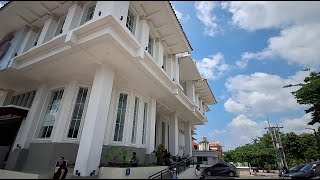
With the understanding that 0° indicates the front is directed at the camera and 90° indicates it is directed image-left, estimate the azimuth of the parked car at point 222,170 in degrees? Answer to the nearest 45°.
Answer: approximately 90°

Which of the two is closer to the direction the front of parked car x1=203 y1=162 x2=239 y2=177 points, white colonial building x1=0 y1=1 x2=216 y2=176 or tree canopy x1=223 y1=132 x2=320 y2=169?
the white colonial building

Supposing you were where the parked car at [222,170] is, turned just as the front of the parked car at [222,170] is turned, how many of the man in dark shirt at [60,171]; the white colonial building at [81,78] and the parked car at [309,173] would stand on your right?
0

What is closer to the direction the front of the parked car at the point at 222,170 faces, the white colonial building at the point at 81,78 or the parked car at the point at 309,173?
the white colonial building

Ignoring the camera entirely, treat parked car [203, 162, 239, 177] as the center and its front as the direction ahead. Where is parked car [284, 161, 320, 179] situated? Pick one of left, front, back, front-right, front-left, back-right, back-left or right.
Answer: back-left

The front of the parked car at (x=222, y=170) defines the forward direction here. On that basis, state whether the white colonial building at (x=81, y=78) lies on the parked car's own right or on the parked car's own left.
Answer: on the parked car's own left

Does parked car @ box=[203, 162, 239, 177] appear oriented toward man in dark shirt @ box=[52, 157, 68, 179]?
no

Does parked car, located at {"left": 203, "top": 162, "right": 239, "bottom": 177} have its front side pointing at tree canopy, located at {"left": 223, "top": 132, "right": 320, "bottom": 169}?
no

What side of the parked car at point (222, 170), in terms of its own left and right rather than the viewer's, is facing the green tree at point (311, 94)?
back

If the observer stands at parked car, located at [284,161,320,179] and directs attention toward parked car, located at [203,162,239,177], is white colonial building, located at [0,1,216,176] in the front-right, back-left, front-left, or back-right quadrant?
front-left
